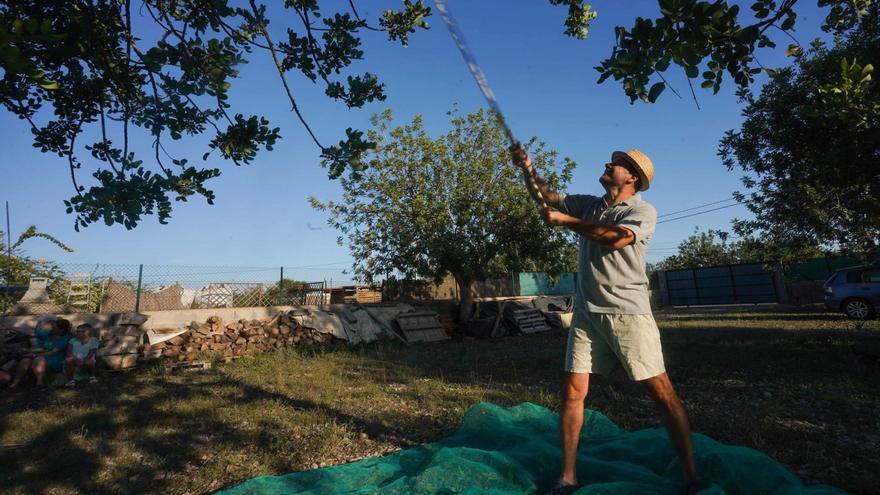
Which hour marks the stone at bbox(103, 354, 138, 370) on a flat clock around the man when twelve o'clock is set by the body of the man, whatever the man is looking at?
The stone is roughly at 2 o'clock from the man.

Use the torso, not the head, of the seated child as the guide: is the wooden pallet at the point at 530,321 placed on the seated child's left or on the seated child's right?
on the seated child's left

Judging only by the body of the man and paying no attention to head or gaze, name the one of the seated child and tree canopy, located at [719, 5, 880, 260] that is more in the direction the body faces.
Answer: the seated child

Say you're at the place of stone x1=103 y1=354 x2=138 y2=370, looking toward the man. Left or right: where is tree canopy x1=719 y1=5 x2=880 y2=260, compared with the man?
left

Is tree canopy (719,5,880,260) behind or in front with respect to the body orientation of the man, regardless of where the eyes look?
behind

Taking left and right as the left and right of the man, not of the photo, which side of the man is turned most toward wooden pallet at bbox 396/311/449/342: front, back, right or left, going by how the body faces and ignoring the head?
right

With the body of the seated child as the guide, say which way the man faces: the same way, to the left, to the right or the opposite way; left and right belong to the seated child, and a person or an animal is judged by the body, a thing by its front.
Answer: to the right

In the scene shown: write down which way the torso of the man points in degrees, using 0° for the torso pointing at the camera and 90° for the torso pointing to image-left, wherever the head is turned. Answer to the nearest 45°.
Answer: approximately 45°

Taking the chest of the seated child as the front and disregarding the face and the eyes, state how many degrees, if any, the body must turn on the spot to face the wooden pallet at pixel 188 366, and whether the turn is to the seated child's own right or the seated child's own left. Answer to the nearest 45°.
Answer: approximately 90° to the seated child's own left

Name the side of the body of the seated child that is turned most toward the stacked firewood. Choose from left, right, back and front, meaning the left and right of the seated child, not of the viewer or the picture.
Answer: left

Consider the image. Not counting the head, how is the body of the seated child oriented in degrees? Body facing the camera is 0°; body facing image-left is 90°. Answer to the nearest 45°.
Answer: approximately 0°

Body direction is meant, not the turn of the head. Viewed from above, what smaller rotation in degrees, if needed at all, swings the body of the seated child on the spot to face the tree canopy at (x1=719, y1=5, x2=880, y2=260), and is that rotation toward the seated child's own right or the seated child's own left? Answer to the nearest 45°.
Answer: approximately 45° to the seated child's own left
